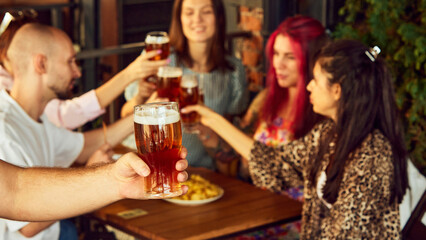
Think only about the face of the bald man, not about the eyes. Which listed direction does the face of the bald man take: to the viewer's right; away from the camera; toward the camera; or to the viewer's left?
to the viewer's right

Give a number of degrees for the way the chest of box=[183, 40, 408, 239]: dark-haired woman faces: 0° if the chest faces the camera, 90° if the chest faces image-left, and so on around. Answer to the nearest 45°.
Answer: approximately 90°

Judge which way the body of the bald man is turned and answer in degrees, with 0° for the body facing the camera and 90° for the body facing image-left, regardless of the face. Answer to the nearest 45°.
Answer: approximately 270°

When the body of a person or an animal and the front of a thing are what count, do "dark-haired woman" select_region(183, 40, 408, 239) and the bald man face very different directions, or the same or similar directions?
very different directions

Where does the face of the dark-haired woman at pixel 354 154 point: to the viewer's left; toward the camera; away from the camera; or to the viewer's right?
to the viewer's left

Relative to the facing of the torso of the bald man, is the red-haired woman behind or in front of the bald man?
in front

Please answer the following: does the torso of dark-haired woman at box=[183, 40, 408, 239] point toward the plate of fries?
yes

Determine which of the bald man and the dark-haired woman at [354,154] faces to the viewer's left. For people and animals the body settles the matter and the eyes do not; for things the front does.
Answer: the dark-haired woman

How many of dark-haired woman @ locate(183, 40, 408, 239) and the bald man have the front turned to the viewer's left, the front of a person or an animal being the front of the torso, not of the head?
1

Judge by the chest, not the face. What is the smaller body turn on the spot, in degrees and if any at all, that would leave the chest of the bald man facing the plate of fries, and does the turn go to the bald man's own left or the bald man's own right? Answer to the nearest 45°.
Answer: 0° — they already face it

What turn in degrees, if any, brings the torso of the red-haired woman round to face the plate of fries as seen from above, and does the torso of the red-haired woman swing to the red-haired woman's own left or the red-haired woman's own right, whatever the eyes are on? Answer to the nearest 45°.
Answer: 0° — they already face it

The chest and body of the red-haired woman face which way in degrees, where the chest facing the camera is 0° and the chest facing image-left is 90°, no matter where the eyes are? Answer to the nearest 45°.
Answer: approximately 45°
